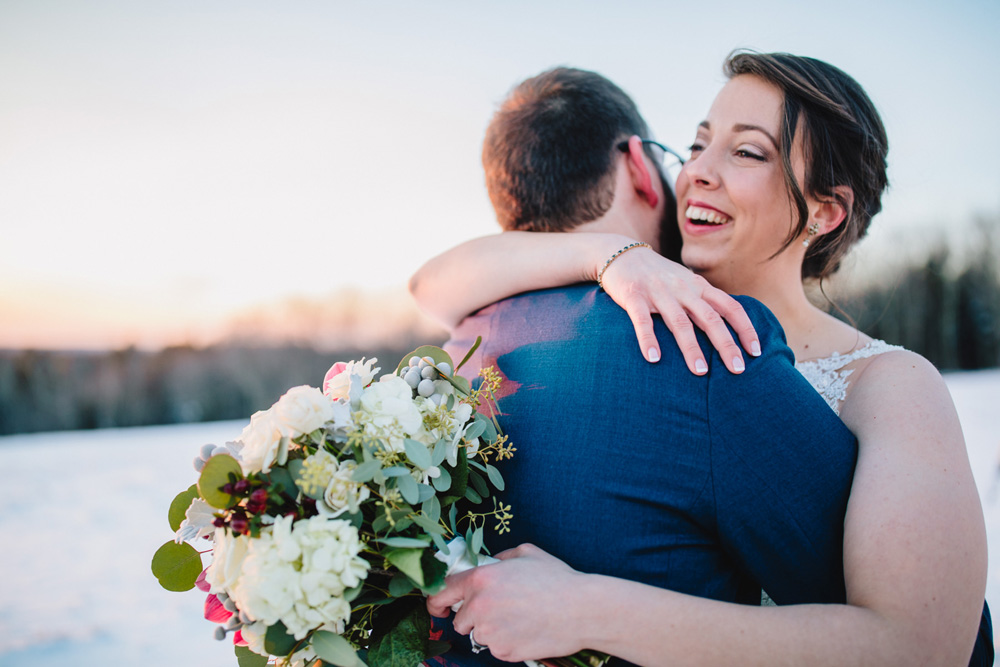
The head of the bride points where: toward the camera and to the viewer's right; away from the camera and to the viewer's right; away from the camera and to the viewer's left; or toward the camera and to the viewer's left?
toward the camera and to the viewer's left

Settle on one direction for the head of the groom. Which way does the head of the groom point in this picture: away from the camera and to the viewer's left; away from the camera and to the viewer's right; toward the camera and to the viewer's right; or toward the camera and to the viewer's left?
away from the camera and to the viewer's right

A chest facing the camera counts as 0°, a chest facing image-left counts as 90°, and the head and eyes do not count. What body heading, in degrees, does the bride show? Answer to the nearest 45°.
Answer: approximately 45°
